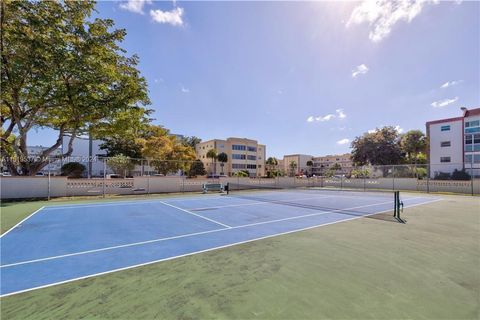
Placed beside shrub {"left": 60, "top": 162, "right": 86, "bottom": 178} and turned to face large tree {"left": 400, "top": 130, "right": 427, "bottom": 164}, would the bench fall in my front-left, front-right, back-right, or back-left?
front-right

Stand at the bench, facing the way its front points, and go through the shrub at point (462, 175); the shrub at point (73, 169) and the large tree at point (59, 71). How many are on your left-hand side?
1

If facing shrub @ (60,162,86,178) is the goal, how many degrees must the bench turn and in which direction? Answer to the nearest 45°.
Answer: approximately 90° to its right

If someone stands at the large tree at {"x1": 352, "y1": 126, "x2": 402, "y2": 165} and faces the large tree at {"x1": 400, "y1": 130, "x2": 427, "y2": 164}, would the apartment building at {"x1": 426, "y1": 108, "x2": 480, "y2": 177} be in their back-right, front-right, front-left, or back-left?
front-right

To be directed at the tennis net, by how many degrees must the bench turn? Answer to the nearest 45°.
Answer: approximately 45° to its left

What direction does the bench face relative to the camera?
toward the camera

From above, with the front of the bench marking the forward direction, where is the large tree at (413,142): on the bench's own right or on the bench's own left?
on the bench's own left

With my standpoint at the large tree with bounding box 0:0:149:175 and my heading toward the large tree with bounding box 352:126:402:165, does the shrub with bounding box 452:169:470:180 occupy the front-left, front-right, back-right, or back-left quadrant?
front-right

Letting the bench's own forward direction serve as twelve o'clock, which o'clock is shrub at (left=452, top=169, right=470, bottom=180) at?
The shrub is roughly at 9 o'clock from the bench.

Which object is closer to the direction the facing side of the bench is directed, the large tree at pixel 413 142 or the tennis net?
the tennis net

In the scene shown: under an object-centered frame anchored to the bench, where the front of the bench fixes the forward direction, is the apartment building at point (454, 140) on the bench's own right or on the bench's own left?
on the bench's own left
